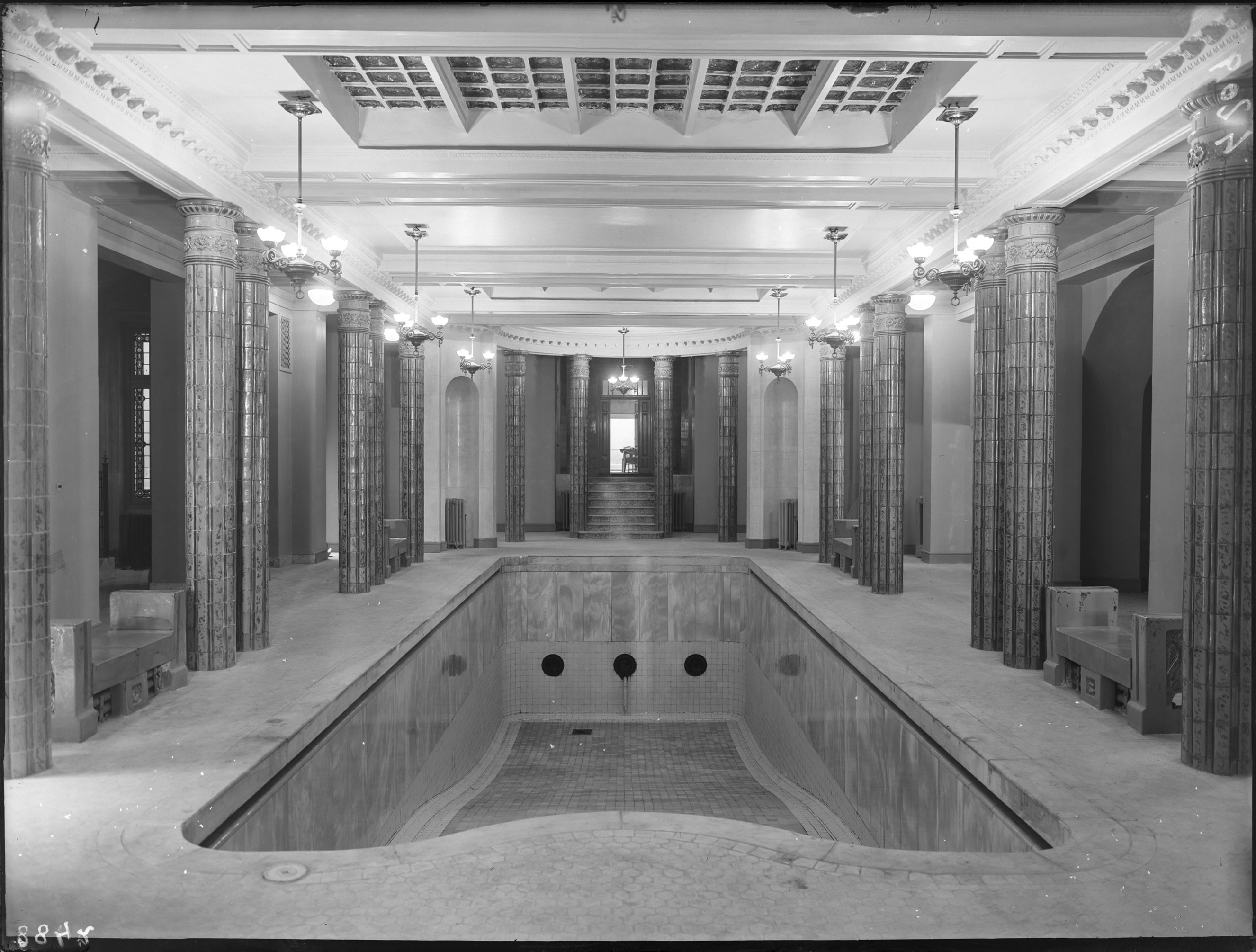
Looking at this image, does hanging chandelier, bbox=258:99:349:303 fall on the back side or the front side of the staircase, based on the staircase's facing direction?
on the front side

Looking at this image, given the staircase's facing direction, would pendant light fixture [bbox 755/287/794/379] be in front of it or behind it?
in front

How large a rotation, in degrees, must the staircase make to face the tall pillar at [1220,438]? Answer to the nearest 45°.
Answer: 0° — it already faces it

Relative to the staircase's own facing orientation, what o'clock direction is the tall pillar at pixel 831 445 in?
The tall pillar is roughly at 11 o'clock from the staircase.

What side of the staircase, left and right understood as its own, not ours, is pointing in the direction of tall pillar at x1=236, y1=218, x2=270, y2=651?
front

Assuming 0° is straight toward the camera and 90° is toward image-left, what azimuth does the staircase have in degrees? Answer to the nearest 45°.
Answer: approximately 0°

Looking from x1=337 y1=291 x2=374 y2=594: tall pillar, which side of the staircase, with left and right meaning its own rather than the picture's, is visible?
front
